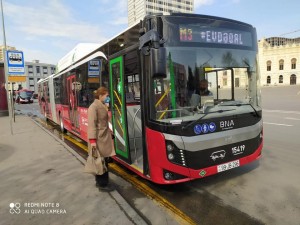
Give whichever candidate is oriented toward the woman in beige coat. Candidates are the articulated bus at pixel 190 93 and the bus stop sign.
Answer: the bus stop sign

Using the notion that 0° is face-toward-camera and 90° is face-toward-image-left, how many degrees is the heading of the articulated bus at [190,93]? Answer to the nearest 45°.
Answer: approximately 315°

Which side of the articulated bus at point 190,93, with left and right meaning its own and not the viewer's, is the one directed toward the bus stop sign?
right

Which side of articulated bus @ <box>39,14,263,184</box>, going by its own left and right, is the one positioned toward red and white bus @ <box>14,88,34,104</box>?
back
